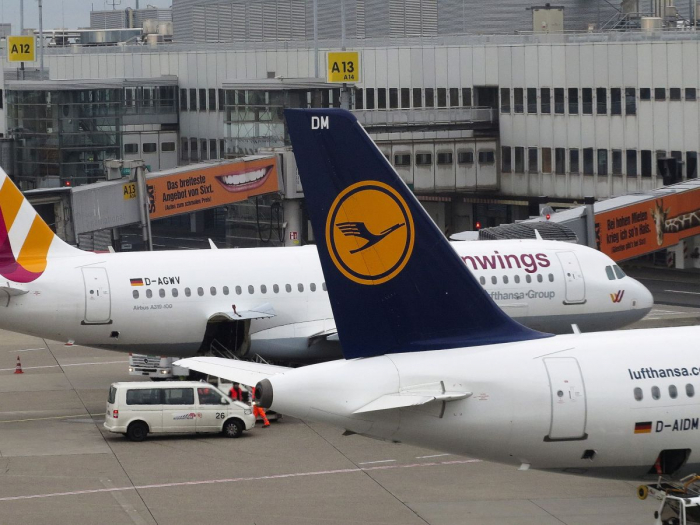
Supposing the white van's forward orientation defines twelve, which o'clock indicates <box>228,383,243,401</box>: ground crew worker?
The ground crew worker is roughly at 10 o'clock from the white van.

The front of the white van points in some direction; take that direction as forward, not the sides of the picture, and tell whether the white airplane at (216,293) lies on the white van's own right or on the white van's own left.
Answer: on the white van's own left

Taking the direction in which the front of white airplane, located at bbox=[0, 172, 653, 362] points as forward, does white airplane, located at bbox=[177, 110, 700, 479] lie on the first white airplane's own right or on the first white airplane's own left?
on the first white airplane's own right

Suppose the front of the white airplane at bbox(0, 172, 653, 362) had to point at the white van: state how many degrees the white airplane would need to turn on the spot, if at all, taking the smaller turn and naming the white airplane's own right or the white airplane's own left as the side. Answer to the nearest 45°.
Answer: approximately 90° to the white airplane's own right

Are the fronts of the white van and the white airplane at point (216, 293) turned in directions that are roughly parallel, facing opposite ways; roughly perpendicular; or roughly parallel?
roughly parallel

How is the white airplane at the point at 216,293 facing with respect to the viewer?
to the viewer's right

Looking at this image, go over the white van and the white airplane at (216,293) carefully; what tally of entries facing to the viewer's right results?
2

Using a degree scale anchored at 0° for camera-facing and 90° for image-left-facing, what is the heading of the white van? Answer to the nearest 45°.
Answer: approximately 270°
